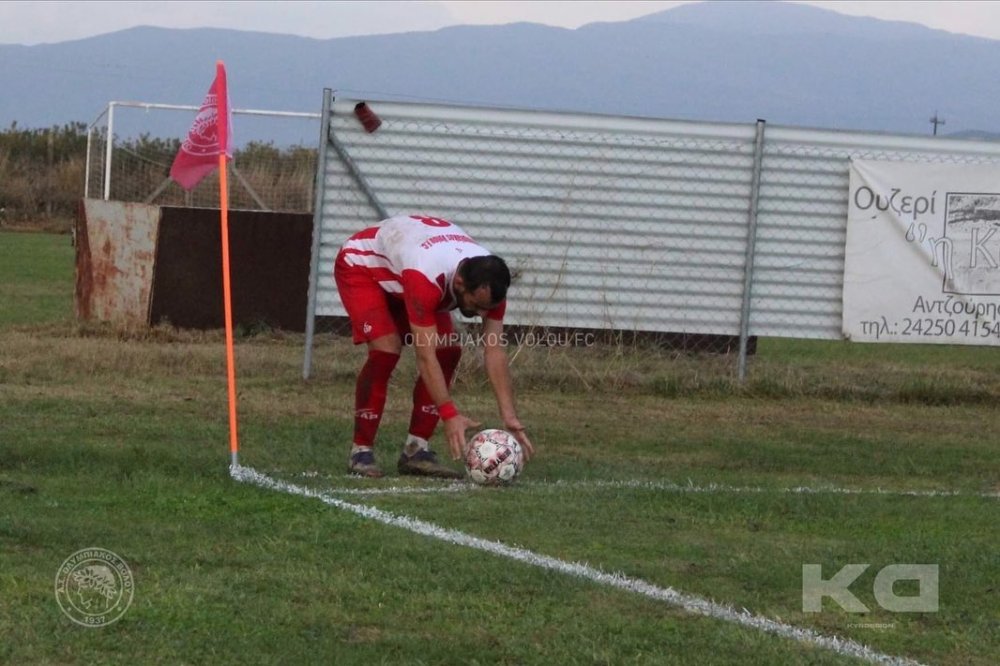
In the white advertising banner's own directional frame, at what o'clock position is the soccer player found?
The soccer player is roughly at 1 o'clock from the white advertising banner.

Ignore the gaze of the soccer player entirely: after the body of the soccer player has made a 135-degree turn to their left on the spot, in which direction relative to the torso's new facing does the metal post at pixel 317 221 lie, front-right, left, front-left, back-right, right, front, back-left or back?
front

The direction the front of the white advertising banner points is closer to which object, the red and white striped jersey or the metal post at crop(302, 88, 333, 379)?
the red and white striped jersey

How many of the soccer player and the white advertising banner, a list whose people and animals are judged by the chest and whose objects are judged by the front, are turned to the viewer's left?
0

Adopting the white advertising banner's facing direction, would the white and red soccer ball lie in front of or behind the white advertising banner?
in front

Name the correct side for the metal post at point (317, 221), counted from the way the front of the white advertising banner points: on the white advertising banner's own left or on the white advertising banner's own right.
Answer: on the white advertising banner's own right

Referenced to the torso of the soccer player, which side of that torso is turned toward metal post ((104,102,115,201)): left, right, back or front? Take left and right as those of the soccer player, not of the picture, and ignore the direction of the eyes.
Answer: back

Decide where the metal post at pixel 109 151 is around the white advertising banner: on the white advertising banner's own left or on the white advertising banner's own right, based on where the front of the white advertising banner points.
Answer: on the white advertising banner's own right

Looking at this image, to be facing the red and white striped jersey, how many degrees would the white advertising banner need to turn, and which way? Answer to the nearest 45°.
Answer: approximately 45° to its right

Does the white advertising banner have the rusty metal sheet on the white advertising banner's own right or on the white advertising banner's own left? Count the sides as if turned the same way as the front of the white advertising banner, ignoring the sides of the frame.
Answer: on the white advertising banner's own right

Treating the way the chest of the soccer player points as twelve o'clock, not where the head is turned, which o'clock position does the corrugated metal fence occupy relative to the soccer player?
The corrugated metal fence is roughly at 8 o'clock from the soccer player.

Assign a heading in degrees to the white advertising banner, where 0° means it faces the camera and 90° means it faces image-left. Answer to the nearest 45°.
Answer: approximately 0°

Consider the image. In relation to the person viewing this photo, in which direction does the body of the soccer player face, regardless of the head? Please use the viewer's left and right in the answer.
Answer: facing the viewer and to the right of the viewer

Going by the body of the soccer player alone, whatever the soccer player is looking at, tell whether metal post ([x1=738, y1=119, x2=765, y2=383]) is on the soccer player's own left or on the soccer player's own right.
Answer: on the soccer player's own left
